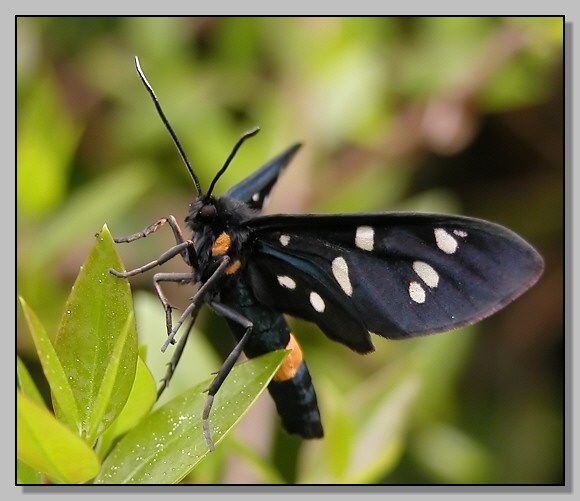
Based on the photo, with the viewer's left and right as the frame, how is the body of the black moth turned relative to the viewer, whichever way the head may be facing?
facing to the left of the viewer

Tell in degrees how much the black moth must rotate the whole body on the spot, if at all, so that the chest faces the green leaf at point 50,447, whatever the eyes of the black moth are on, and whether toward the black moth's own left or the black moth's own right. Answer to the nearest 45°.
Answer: approximately 45° to the black moth's own left
